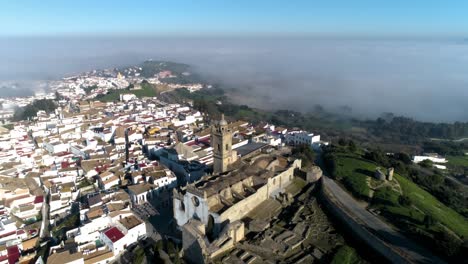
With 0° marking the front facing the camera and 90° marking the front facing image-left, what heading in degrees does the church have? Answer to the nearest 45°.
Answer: approximately 45°

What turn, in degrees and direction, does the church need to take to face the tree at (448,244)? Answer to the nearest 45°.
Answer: approximately 135° to its left

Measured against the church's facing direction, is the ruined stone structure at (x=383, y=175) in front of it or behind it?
behind
